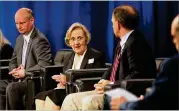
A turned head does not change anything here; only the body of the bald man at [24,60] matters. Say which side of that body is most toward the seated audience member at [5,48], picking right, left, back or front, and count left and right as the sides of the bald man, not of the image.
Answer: right

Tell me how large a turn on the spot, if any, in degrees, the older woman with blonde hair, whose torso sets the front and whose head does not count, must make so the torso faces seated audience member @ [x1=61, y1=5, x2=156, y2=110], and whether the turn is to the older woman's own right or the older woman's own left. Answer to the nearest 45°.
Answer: approximately 90° to the older woman's own left

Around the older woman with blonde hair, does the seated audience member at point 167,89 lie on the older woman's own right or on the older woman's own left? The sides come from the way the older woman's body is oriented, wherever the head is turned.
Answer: on the older woman's own left

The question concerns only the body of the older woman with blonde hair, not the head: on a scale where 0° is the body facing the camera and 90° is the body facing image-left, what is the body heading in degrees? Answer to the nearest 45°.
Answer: approximately 45°

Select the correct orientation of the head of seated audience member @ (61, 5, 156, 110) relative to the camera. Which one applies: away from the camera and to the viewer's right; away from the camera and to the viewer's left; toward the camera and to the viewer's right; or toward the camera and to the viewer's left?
away from the camera and to the viewer's left

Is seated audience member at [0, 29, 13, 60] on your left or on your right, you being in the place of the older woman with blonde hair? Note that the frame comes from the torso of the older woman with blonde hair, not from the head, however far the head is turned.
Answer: on your right

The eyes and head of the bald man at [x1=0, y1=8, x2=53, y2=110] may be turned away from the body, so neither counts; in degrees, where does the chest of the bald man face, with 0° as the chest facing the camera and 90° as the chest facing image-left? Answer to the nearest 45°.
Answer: approximately 45°
